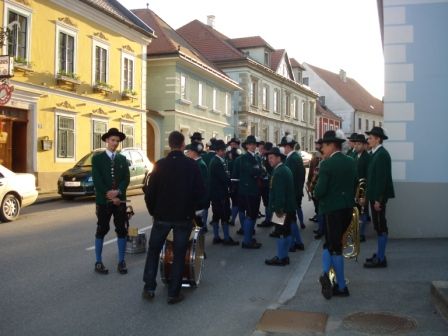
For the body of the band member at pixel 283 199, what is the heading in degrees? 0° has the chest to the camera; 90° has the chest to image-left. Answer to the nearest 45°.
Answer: approximately 90°

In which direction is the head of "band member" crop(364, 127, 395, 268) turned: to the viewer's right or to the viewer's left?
to the viewer's left

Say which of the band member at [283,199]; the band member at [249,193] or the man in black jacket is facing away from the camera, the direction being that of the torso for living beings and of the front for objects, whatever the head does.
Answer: the man in black jacket

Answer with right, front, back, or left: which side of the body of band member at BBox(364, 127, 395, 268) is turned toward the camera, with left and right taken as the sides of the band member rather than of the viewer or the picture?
left

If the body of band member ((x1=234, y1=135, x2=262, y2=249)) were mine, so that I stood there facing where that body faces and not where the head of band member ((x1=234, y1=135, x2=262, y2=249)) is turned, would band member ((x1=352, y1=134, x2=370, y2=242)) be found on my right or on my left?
on my left

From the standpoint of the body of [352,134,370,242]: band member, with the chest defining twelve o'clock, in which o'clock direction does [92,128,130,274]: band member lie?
[92,128,130,274]: band member is roughly at 12 o'clock from [352,134,370,242]: band member.

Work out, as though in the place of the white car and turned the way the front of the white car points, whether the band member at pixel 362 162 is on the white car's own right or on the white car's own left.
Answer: on the white car's own left

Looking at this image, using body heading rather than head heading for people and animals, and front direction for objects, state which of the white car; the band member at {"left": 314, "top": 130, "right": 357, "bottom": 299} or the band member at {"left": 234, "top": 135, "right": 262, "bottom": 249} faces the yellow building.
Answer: the band member at {"left": 314, "top": 130, "right": 357, "bottom": 299}
